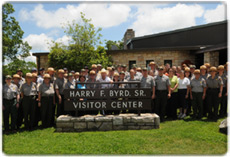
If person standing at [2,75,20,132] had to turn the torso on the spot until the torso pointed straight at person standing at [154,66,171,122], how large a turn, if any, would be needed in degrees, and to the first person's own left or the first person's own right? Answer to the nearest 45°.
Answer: approximately 90° to the first person's own left

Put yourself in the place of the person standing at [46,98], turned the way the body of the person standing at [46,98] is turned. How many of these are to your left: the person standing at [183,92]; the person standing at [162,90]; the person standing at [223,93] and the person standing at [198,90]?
4

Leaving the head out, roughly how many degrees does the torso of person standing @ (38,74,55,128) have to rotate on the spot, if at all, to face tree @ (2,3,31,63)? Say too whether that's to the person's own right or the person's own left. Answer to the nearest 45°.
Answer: approximately 180°

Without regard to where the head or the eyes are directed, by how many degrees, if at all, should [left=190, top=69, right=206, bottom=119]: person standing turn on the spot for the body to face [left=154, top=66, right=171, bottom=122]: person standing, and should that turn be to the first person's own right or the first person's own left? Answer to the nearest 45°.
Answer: approximately 90° to the first person's own right

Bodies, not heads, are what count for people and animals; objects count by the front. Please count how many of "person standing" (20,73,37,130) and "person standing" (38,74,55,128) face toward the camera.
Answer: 2

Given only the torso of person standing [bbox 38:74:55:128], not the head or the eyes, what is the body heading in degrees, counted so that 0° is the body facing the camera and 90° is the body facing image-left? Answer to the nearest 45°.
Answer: approximately 0°

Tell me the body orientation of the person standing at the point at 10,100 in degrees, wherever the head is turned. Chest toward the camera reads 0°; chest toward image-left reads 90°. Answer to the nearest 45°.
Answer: approximately 0°

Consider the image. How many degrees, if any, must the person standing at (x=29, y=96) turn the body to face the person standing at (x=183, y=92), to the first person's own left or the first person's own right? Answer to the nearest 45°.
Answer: approximately 90° to the first person's own left
